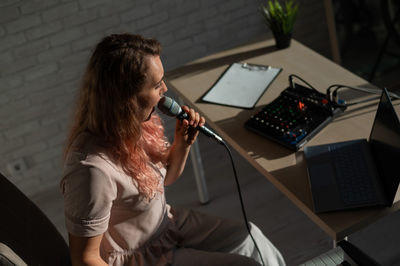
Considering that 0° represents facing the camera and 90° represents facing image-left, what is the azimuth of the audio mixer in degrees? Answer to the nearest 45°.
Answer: approximately 45°

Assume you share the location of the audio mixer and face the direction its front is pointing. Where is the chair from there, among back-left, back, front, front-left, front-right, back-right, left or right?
front

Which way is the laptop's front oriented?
to the viewer's left

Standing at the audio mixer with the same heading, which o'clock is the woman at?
The woman is roughly at 12 o'clock from the audio mixer.

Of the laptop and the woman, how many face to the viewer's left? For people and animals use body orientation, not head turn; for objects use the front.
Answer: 1

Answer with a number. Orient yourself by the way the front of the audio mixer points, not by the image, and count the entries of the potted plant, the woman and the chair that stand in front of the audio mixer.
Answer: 2

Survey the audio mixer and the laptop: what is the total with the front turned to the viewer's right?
0

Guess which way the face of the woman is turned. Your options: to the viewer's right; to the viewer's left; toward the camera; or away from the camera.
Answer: to the viewer's right

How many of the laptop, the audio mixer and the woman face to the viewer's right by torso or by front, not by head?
1

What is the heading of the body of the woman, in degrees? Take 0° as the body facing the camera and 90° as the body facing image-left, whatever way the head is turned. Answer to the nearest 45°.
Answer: approximately 270°

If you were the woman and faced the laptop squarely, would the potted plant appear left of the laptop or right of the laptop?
left

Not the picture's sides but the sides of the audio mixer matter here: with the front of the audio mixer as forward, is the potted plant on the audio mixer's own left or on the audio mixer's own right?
on the audio mixer's own right

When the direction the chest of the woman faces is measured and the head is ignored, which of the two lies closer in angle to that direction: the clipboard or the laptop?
the laptop

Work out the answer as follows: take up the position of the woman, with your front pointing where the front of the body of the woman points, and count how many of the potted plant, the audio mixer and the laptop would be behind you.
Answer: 0

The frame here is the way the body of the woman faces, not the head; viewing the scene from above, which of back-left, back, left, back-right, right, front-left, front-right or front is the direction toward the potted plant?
front-left

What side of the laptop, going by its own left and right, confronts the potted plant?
right

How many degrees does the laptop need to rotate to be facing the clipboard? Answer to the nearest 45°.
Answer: approximately 45° to its right

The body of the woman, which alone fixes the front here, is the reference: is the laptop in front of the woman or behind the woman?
in front
